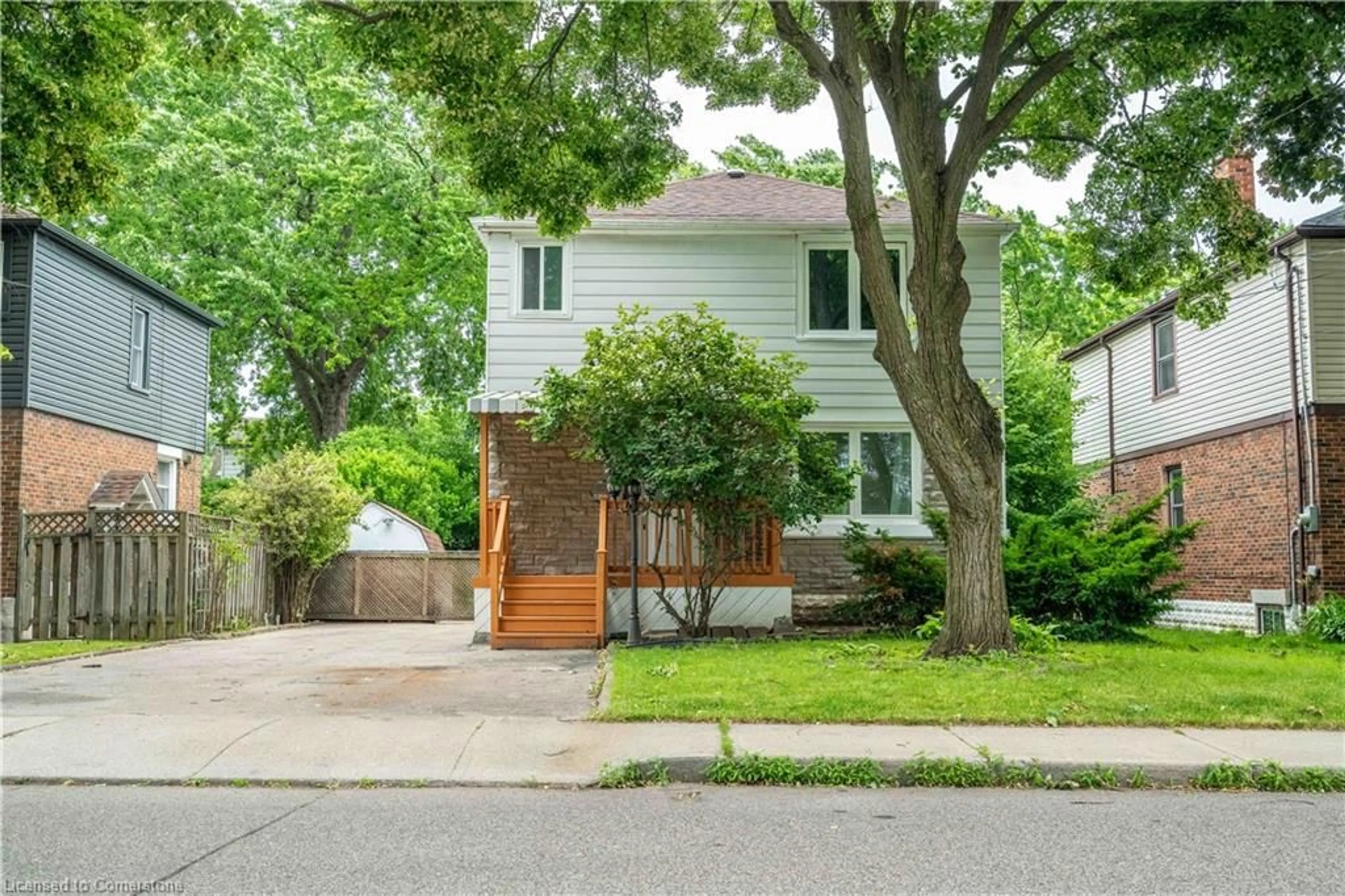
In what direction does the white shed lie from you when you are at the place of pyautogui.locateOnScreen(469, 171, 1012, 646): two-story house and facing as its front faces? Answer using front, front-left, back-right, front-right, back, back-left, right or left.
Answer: back-right

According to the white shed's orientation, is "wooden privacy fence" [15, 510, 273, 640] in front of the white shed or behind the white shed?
in front

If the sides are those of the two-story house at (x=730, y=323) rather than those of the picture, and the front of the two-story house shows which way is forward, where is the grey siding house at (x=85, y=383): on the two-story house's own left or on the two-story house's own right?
on the two-story house's own right

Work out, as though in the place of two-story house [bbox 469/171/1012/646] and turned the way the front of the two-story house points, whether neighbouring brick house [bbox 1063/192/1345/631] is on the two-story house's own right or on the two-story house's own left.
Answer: on the two-story house's own left

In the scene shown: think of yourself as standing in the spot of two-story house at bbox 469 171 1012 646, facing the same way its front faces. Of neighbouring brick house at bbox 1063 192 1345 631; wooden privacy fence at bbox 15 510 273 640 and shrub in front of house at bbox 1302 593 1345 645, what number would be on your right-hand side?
1

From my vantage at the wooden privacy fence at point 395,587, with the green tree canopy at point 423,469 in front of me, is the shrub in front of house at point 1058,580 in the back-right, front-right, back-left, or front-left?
back-right

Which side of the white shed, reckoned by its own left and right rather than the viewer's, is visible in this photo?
front

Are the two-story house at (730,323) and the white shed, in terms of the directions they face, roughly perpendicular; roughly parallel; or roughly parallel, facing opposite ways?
roughly parallel

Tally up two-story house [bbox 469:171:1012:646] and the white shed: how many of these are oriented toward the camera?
2

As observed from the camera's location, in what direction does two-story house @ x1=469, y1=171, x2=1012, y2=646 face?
facing the viewer

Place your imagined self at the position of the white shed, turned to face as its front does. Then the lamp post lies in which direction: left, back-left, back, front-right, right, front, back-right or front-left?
front

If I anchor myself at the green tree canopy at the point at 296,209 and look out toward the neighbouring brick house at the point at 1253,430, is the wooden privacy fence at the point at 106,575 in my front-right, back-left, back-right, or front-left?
front-right

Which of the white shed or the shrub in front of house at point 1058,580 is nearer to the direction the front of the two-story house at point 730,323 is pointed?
the shrub in front of house

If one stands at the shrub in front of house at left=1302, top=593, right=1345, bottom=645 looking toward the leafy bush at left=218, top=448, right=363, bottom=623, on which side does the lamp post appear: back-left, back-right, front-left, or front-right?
front-left

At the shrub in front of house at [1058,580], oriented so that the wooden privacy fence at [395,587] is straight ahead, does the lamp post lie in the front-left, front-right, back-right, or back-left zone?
front-left
